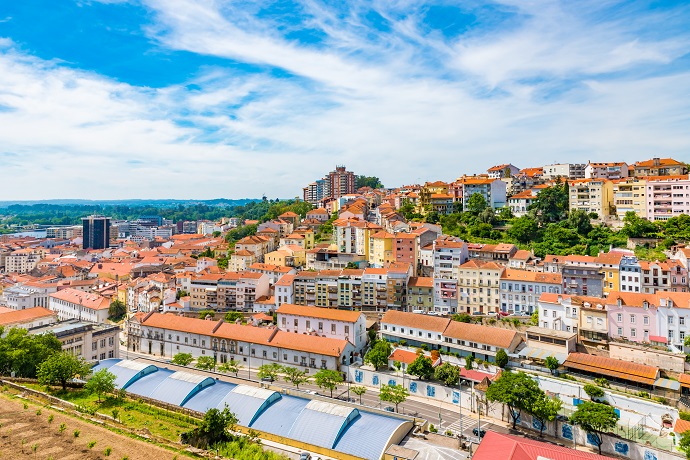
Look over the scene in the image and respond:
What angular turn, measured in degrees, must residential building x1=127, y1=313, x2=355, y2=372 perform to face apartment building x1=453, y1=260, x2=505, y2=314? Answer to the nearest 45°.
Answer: approximately 135° to its left

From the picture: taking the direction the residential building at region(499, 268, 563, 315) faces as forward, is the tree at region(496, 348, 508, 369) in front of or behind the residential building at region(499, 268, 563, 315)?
in front

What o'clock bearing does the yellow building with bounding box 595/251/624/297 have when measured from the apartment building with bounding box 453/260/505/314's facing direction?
The yellow building is roughly at 9 o'clock from the apartment building.

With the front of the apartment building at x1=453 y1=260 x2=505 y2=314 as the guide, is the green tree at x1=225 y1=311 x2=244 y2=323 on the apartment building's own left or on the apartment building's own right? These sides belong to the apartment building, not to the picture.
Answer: on the apartment building's own right

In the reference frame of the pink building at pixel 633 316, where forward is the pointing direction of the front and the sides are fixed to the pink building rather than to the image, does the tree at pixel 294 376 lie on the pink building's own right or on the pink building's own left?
on the pink building's own right

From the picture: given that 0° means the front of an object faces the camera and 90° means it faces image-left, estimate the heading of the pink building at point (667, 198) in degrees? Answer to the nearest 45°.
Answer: approximately 0°

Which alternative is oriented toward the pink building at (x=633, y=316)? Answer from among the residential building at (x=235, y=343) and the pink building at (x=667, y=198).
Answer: the pink building at (x=667, y=198)

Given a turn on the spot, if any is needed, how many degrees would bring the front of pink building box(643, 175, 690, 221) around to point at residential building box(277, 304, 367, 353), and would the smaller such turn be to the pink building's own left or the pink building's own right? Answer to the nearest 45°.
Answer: approximately 45° to the pink building's own right

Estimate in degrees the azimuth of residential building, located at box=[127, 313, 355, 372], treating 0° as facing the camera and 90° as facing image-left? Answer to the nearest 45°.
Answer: approximately 45°

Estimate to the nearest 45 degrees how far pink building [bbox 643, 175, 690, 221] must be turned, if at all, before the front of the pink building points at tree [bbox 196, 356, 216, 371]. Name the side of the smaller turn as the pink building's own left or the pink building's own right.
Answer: approximately 45° to the pink building's own right

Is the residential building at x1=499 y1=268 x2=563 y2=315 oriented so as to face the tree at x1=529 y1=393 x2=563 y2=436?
yes

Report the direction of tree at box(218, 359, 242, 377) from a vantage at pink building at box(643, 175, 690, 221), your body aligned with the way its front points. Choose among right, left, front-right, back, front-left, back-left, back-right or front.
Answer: front-right
